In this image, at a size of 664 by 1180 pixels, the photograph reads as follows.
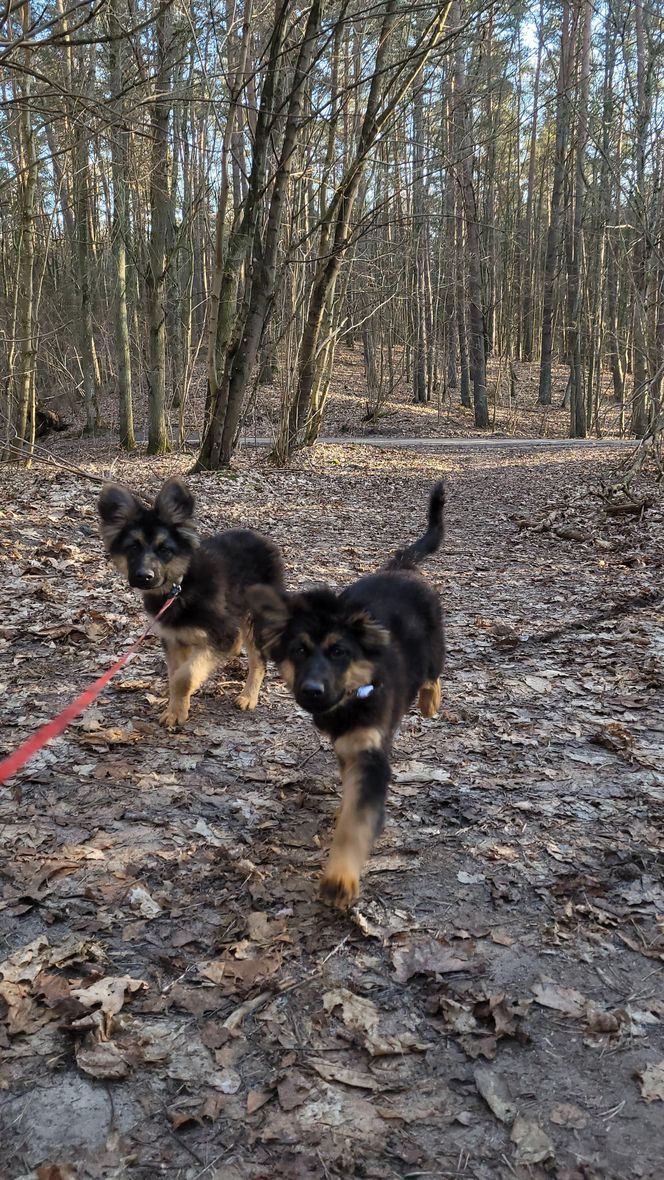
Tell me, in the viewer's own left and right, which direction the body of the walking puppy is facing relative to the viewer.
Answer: facing the viewer and to the left of the viewer

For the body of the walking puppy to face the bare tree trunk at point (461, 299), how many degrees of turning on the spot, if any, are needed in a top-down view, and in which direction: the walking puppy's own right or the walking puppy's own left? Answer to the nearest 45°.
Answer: approximately 135° to the walking puppy's own right

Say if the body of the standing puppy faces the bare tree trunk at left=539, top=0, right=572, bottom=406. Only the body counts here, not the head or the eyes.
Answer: no

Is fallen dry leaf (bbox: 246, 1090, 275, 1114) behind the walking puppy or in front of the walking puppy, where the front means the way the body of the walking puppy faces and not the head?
in front

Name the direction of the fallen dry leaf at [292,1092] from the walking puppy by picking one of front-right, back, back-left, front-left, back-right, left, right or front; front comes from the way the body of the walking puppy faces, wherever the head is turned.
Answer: front-left

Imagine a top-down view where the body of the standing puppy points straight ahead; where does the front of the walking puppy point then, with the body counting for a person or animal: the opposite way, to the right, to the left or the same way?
the same way

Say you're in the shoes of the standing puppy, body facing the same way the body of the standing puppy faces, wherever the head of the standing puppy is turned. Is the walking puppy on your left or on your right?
on your left

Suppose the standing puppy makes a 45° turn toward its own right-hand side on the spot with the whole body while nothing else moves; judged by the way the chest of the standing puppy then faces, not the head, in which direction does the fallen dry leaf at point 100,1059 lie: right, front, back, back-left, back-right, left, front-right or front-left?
left

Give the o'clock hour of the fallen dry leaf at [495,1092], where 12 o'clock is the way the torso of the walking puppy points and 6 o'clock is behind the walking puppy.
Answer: The fallen dry leaf is roughly at 10 o'clock from the walking puppy.

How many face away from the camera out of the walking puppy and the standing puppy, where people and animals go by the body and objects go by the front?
0

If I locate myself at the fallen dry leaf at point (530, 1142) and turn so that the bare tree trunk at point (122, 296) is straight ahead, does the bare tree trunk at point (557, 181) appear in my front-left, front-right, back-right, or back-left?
front-right

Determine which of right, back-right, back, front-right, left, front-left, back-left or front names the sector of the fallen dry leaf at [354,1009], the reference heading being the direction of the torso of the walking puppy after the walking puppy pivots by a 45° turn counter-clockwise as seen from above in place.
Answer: front

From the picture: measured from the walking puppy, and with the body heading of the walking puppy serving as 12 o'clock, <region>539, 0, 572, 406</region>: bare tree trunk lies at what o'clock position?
The bare tree trunk is roughly at 5 o'clock from the walking puppy.

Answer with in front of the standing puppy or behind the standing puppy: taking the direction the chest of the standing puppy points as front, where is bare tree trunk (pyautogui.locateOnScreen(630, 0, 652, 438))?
behind

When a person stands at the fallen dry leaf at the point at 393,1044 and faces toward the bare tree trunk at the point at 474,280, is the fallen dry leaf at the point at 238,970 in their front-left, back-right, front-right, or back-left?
front-left

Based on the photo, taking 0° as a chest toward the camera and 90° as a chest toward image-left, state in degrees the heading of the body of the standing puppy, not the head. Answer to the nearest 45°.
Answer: approximately 45°

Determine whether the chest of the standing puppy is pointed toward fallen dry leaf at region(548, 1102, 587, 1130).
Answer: no

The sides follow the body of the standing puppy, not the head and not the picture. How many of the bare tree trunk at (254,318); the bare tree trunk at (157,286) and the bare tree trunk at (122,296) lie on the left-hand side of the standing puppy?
0

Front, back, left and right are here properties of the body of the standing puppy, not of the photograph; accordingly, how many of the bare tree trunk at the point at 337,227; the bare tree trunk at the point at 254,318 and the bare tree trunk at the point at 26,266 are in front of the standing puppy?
0

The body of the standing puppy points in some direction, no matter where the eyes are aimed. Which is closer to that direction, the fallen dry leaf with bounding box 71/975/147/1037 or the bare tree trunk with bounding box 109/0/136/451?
the fallen dry leaf

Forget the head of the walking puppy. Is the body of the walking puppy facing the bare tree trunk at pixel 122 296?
no
